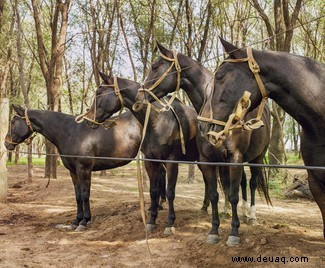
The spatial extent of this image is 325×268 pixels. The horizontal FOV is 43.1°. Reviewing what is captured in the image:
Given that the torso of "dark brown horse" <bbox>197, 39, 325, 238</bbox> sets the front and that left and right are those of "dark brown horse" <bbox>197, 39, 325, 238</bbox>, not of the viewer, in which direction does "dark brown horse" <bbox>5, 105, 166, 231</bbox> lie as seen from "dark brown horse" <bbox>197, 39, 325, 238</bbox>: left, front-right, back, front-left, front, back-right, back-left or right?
front-right

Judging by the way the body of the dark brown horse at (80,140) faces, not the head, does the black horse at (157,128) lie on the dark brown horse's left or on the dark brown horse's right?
on the dark brown horse's left

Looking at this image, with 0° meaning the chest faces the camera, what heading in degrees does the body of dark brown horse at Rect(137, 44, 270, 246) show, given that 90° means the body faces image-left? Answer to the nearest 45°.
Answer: approximately 45°

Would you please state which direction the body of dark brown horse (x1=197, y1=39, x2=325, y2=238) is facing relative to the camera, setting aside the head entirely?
to the viewer's left

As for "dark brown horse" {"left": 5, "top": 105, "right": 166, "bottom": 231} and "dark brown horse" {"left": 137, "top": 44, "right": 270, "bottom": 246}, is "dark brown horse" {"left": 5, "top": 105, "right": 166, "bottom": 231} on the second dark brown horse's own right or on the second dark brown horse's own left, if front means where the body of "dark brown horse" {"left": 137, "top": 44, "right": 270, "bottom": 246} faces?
on the second dark brown horse's own right

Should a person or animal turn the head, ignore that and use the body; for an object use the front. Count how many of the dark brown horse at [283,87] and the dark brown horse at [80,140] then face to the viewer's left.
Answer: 2

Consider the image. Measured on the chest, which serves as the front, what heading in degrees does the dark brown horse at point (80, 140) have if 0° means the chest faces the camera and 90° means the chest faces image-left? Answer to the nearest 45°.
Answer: approximately 90°
